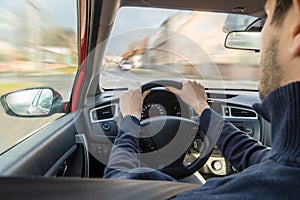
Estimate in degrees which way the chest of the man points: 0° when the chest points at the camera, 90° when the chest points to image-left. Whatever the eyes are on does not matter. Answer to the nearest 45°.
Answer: approximately 135°

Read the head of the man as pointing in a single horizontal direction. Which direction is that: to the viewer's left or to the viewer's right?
to the viewer's left
